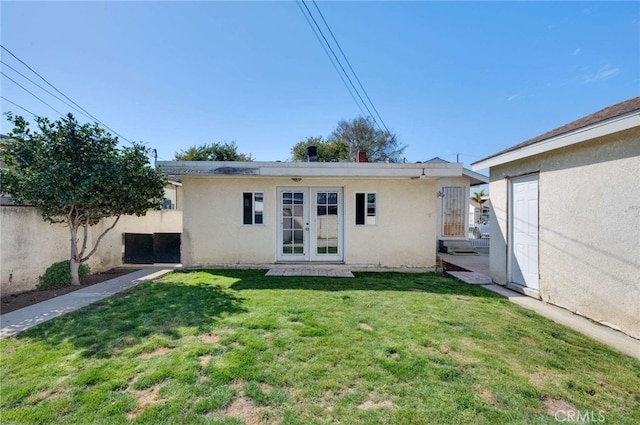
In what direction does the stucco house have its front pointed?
toward the camera

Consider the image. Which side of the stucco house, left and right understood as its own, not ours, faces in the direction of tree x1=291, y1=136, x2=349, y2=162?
back

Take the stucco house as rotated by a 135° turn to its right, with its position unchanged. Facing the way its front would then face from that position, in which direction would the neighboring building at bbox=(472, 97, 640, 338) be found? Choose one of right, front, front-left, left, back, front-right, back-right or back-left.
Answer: back

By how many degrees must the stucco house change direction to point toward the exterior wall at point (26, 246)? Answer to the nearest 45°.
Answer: approximately 90° to its right

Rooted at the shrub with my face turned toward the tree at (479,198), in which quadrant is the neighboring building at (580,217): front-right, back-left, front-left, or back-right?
front-right

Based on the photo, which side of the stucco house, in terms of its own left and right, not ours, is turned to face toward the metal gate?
right

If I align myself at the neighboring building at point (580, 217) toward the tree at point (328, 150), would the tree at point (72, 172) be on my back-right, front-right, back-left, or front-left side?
front-left

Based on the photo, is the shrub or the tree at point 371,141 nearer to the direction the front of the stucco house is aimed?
the shrub

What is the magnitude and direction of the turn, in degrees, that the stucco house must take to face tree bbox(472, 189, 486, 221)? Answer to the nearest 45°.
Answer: approximately 135° to its left

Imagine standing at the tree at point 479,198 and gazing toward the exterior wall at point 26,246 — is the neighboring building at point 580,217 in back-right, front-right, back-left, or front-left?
front-left

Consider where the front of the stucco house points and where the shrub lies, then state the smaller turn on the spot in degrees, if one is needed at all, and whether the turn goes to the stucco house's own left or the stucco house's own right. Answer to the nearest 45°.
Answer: approximately 90° to the stucco house's own right

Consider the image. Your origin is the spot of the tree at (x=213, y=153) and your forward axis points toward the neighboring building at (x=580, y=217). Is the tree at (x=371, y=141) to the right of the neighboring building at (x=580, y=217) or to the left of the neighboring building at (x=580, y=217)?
left

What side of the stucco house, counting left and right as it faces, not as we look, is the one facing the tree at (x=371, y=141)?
back
